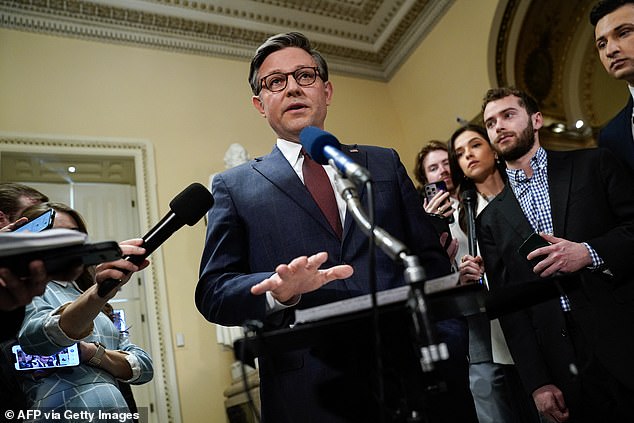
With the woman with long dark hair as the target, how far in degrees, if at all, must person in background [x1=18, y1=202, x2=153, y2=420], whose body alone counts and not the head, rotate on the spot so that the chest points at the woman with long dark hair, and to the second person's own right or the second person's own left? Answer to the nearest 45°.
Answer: approximately 45° to the second person's own left

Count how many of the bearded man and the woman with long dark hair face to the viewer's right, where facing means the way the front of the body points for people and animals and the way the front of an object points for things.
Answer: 0

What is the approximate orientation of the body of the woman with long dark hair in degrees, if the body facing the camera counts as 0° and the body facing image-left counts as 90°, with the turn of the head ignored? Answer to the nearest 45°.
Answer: approximately 45°

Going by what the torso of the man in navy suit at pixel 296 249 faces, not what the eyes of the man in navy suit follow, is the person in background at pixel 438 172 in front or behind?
behind

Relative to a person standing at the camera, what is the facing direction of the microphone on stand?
facing away from the viewer and to the left of the viewer

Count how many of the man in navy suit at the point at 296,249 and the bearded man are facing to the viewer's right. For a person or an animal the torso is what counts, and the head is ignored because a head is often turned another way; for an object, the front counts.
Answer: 0

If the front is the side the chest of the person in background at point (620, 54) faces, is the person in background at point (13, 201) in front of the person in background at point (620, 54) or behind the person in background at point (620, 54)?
in front

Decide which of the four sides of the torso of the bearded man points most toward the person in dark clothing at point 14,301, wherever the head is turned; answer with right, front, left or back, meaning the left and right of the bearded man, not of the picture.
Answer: front

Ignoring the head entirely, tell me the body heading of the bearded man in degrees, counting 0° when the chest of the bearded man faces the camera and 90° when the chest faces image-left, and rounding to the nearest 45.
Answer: approximately 45°

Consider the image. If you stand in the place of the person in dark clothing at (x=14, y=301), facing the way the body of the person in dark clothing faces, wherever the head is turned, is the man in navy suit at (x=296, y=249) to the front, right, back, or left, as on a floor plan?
front

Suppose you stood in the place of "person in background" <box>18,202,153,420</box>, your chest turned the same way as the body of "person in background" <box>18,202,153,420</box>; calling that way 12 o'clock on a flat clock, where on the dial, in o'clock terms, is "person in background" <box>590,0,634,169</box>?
"person in background" <box>590,0,634,169</box> is roughly at 11 o'clock from "person in background" <box>18,202,153,420</box>.

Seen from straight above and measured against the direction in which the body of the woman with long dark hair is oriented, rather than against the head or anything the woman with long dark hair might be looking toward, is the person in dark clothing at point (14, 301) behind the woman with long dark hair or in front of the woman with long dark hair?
in front
